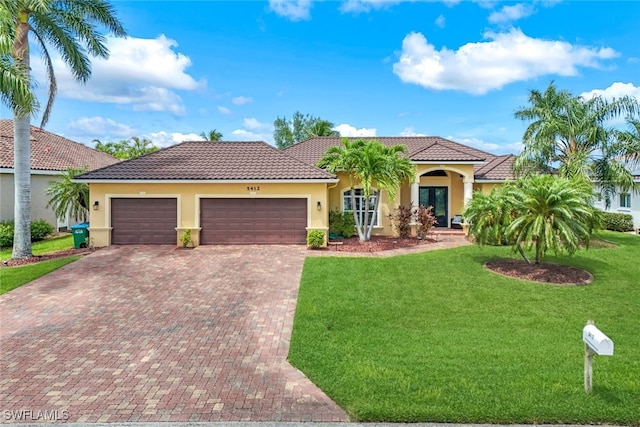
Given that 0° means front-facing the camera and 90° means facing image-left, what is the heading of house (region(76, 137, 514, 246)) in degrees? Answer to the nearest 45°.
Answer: approximately 0°

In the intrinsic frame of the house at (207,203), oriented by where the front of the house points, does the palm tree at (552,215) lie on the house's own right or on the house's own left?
on the house's own left

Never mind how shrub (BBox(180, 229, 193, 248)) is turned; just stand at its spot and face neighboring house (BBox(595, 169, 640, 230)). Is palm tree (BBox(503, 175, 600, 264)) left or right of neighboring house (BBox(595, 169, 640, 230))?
right

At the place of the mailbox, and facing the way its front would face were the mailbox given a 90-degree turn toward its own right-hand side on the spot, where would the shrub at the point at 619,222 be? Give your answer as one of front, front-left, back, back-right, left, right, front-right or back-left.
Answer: back-right

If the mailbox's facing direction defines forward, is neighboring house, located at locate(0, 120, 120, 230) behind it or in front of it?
behind

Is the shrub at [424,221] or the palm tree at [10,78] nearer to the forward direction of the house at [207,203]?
the palm tree

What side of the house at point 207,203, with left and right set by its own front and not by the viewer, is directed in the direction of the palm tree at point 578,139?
left

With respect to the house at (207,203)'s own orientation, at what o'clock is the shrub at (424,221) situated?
The shrub is roughly at 9 o'clock from the house.

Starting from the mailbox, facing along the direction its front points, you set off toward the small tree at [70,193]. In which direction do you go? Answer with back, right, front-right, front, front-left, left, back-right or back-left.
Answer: back-right

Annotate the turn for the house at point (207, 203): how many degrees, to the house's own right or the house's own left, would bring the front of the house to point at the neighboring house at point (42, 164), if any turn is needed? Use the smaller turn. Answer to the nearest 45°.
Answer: approximately 135° to the house's own right

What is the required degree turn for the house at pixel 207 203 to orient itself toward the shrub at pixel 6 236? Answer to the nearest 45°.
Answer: approximately 90° to its right

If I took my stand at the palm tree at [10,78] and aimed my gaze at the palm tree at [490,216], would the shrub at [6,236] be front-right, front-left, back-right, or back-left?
back-left
